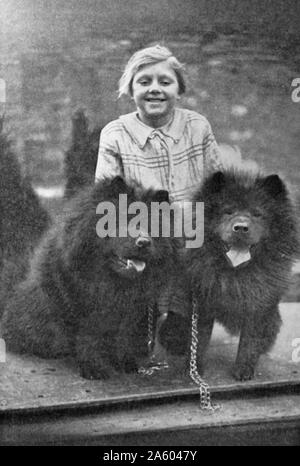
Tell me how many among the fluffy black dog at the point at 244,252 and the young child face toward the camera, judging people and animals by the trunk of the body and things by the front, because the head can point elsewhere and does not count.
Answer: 2

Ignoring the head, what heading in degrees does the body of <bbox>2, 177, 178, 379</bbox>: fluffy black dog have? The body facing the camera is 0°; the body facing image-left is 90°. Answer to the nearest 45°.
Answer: approximately 315°

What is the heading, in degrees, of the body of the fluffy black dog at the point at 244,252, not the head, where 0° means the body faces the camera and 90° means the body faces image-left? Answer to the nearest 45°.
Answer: approximately 0°

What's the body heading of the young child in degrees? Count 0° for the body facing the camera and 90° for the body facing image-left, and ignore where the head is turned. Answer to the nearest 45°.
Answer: approximately 0°
